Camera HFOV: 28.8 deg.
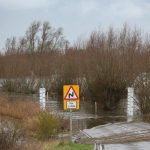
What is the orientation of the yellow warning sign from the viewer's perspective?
toward the camera

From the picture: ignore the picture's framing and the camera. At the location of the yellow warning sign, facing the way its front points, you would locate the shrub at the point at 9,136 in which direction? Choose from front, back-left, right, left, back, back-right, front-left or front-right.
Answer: front-right
